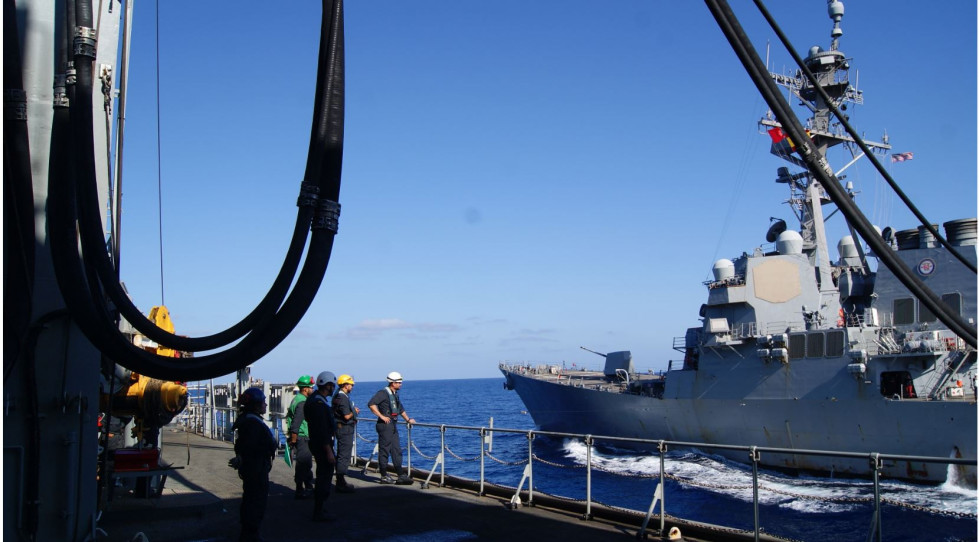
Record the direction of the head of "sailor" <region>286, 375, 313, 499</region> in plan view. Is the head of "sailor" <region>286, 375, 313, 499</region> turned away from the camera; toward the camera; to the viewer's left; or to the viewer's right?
to the viewer's right

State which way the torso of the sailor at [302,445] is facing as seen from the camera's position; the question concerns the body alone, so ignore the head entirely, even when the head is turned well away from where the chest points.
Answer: to the viewer's right

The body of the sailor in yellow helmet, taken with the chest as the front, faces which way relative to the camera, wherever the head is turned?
to the viewer's right

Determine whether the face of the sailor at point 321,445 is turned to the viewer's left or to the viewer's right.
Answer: to the viewer's right

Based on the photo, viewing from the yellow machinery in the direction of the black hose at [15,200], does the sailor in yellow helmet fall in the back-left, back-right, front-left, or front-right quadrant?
back-left

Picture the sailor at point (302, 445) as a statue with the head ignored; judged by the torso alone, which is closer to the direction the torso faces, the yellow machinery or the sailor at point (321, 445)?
the sailor

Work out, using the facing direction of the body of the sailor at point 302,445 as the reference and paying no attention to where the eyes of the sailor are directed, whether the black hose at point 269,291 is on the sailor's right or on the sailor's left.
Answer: on the sailor's right
